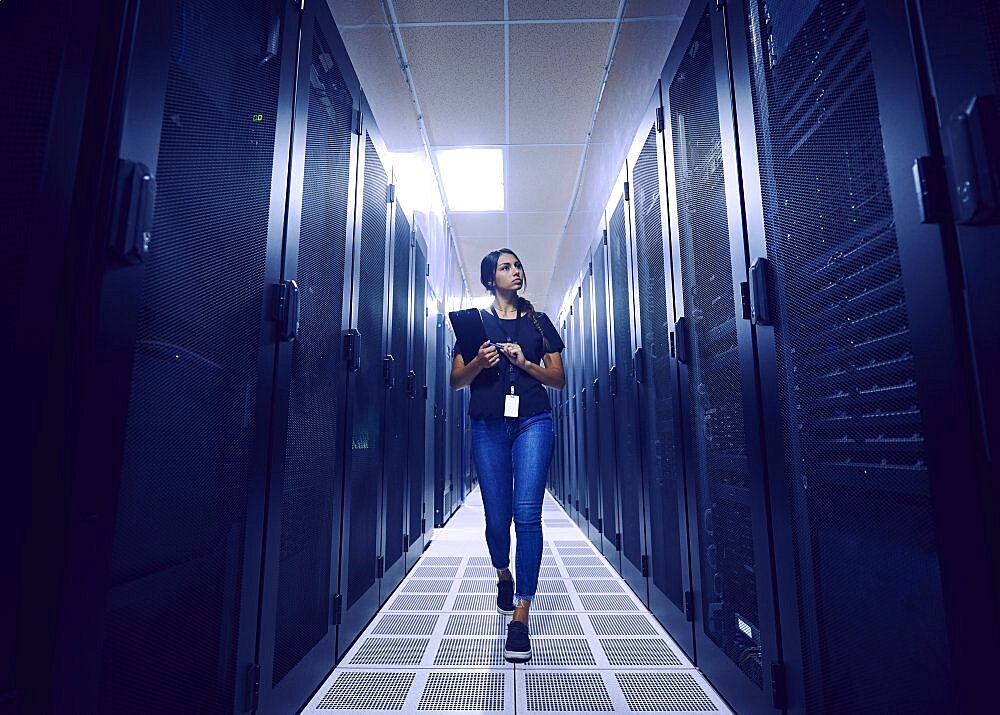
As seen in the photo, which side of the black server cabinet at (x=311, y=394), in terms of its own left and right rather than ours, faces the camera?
right

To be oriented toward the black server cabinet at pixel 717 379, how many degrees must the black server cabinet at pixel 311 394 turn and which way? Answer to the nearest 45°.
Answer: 0° — it already faces it

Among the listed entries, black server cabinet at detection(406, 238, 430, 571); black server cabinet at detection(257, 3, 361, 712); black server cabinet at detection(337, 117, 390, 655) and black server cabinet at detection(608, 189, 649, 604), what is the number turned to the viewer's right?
3

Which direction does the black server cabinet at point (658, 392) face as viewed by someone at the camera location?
facing to the left of the viewer

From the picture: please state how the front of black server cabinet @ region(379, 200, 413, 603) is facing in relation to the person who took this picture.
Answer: facing to the right of the viewer

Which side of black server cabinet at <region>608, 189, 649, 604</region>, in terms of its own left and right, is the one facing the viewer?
left

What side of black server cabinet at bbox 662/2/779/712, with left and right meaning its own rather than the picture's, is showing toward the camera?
left

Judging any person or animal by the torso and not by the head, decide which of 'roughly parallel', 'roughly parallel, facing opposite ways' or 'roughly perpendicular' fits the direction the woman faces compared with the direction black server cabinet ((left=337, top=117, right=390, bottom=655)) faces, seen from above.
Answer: roughly perpendicular

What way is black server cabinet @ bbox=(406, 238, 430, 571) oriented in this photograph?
to the viewer's right

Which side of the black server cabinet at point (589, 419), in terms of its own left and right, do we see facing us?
left

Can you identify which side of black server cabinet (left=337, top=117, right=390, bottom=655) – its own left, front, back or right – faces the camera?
right
